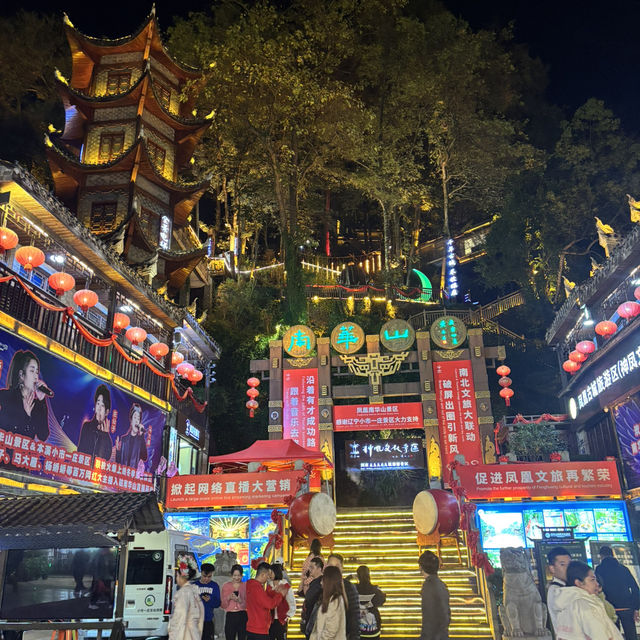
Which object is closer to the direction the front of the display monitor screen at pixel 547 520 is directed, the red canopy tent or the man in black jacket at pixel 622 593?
the man in black jacket

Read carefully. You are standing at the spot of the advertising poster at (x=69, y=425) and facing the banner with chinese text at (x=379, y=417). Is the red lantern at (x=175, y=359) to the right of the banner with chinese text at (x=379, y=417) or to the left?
left

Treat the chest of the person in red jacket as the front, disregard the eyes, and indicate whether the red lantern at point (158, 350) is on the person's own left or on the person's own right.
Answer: on the person's own left

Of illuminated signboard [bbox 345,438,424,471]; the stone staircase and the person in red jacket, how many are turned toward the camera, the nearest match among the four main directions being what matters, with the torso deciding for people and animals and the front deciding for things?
2

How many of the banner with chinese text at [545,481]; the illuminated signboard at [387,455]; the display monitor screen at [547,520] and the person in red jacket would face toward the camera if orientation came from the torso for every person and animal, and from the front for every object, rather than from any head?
3

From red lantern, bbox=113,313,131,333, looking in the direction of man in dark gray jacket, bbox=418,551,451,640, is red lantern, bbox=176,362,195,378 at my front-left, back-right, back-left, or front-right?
back-left

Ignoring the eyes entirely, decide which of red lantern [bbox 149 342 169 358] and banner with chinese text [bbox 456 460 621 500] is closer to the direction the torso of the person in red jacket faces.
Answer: the banner with chinese text

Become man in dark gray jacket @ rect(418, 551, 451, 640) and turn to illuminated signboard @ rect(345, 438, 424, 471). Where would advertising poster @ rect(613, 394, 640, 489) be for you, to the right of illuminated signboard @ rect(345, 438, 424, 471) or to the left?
right
